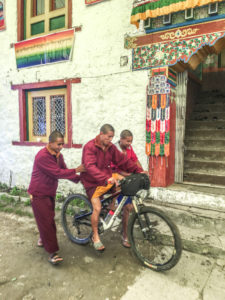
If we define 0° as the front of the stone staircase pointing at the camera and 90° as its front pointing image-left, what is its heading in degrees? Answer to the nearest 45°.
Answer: approximately 0°

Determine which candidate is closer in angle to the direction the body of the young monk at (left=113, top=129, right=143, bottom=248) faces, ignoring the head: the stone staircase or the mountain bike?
the mountain bike

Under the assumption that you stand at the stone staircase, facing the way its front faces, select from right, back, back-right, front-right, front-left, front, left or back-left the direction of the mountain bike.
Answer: front

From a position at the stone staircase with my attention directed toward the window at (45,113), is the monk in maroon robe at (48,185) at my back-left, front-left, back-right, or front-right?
front-left

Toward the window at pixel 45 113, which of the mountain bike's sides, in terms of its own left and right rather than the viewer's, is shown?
back

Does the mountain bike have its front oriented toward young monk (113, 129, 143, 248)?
no

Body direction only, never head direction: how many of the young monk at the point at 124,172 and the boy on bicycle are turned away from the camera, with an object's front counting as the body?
0

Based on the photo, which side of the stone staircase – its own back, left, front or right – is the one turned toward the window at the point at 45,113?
right

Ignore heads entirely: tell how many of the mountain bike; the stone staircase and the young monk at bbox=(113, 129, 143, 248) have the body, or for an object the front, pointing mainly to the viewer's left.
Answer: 0

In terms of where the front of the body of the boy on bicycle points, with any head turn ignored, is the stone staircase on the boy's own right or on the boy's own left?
on the boy's own left

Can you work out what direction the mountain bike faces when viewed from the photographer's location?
facing the viewer and to the right of the viewer

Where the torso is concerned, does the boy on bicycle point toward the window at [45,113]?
no

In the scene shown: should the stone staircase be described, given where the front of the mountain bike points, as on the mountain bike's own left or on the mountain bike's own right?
on the mountain bike's own left

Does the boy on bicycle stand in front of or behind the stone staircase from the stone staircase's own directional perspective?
in front
